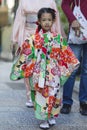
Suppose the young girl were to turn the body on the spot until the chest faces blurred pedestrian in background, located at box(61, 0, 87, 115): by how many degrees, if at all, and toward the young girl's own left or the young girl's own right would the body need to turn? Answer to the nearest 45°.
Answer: approximately 135° to the young girl's own left

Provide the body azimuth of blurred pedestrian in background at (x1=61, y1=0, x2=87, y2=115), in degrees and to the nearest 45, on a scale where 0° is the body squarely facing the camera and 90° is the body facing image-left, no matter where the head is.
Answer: approximately 0°

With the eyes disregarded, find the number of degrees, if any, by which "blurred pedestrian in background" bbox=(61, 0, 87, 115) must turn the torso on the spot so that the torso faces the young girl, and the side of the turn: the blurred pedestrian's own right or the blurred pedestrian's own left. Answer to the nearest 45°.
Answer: approximately 45° to the blurred pedestrian's own right

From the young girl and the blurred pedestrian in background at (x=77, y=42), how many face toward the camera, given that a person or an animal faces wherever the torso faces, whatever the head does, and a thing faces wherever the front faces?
2
